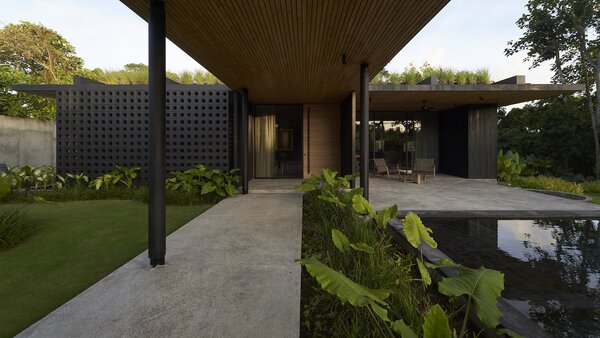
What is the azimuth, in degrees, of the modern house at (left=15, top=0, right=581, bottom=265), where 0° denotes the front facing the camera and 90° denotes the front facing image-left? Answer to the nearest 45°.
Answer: approximately 0°

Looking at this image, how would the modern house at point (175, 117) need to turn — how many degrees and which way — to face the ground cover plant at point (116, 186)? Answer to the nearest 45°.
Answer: approximately 45° to its right

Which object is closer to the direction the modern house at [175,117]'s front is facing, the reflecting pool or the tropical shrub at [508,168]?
the reflecting pool

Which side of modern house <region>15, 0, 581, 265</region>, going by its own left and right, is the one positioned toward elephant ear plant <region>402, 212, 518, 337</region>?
front

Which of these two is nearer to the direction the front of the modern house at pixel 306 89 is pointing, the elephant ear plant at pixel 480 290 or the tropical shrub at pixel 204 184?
the elephant ear plant

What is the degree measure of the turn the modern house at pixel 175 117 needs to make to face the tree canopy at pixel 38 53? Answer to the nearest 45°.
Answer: approximately 135° to its right

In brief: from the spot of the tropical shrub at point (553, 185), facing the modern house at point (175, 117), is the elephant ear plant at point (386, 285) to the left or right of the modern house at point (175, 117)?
left

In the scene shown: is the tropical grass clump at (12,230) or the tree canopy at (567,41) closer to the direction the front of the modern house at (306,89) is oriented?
the tropical grass clump

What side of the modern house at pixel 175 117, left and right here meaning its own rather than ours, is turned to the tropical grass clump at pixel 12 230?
front

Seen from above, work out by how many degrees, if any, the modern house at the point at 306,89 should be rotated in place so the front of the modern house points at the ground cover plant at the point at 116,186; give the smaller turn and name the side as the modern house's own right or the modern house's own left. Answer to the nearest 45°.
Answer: approximately 90° to the modern house's own right
